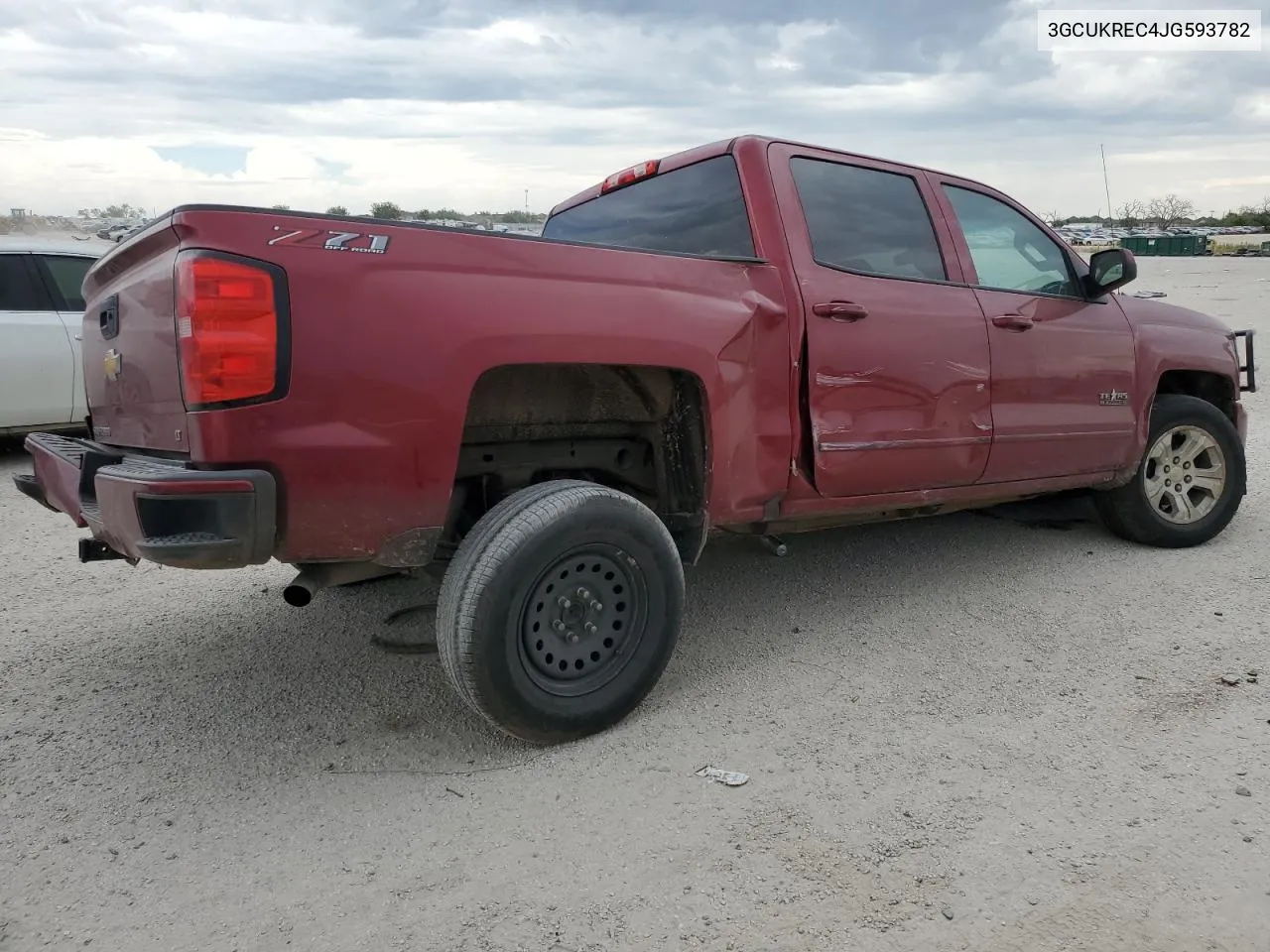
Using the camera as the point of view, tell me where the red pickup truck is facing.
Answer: facing away from the viewer and to the right of the viewer

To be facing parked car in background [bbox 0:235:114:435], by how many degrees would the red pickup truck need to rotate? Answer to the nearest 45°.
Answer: approximately 90° to its left
